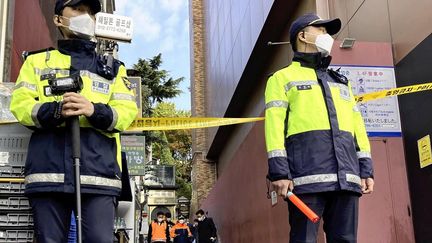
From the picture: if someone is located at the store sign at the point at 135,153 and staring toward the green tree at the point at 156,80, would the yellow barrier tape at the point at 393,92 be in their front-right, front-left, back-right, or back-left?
back-right

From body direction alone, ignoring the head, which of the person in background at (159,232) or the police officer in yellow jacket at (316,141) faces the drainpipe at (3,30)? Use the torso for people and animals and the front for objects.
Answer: the person in background

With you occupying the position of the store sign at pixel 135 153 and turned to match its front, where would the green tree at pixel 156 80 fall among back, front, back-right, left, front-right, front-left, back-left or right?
back

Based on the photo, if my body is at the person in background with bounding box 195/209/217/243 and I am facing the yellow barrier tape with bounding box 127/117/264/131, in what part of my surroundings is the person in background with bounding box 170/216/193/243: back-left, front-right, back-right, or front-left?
back-right

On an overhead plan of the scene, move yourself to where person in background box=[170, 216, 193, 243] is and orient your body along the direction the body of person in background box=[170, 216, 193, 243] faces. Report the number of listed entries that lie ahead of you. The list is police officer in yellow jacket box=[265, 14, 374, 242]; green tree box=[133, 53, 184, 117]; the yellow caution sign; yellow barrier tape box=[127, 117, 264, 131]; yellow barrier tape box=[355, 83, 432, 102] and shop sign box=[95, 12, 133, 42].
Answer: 5

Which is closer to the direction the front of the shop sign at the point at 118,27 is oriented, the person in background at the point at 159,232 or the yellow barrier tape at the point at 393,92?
the yellow barrier tape

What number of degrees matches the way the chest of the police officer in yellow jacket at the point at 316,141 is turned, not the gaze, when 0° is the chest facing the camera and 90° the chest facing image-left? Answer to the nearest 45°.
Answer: approximately 315°
